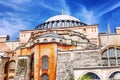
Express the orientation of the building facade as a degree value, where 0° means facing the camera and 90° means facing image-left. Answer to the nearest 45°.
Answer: approximately 0°
